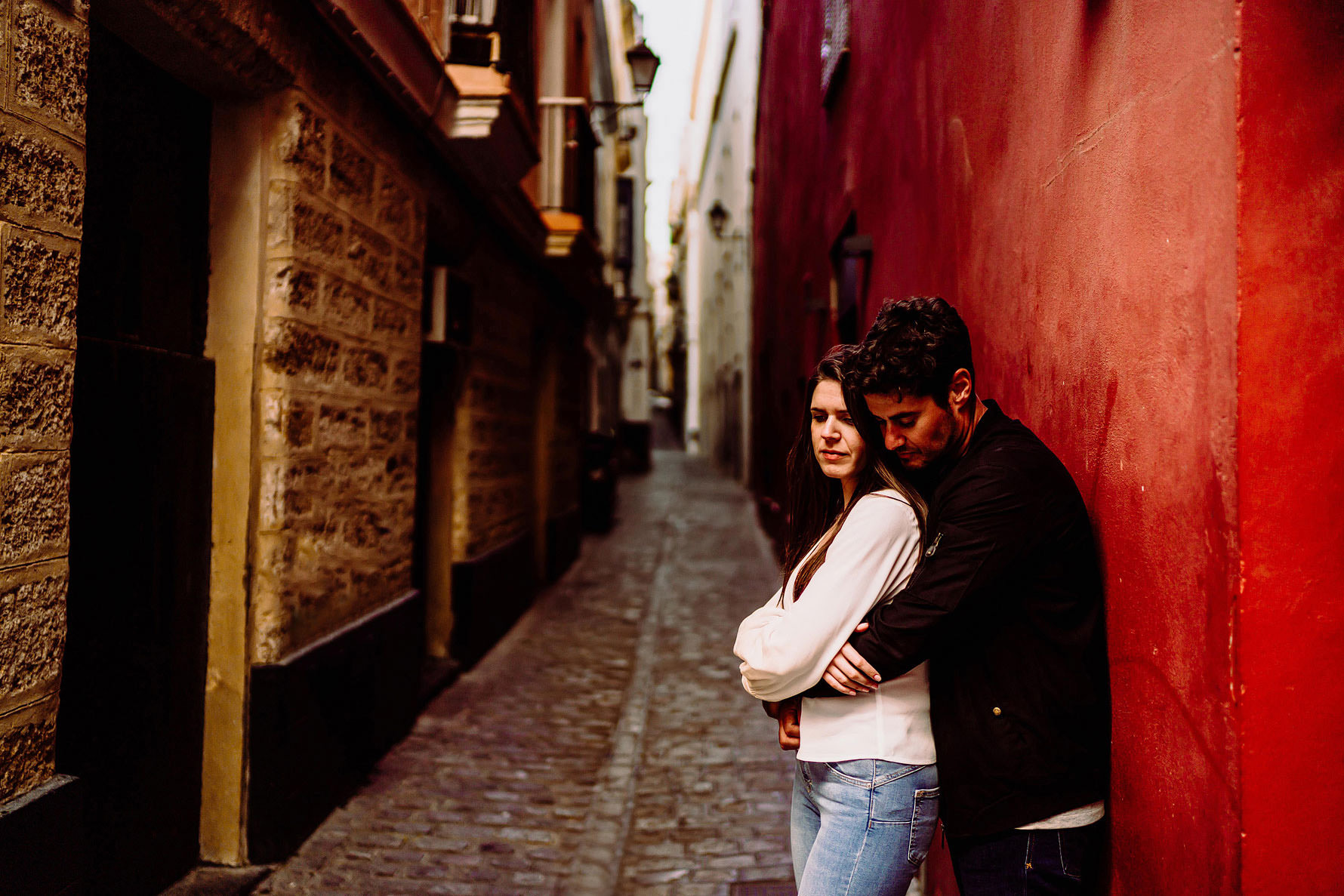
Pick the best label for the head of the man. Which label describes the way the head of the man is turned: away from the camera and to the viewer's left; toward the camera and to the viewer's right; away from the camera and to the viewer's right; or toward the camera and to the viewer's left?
toward the camera and to the viewer's left

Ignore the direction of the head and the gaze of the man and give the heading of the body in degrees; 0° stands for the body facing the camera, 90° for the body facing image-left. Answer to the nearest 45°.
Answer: approximately 90°

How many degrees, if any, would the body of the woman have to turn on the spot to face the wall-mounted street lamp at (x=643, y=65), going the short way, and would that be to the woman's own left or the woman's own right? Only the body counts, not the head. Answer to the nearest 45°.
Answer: approximately 135° to the woman's own right

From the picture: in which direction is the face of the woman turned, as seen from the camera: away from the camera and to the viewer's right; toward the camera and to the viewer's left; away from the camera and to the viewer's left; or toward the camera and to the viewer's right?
toward the camera and to the viewer's left

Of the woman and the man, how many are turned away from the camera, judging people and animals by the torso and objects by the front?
0

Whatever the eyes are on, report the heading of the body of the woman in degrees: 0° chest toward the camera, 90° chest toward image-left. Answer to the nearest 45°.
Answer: approximately 45°
